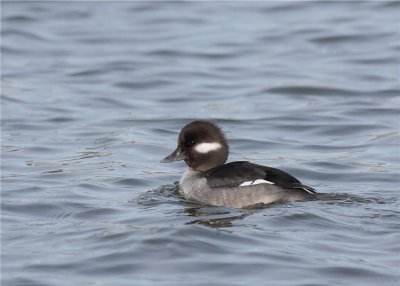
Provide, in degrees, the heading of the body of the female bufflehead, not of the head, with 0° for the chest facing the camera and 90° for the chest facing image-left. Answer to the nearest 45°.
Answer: approximately 90°
